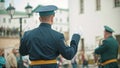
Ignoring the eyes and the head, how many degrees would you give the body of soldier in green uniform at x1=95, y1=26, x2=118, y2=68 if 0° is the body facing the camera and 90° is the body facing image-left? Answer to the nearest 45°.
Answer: approximately 135°

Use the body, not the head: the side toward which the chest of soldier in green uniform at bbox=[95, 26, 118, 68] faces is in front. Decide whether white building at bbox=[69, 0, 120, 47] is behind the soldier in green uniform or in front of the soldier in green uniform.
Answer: in front

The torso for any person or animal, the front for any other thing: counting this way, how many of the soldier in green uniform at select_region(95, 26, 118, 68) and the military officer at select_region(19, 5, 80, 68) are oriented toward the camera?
0

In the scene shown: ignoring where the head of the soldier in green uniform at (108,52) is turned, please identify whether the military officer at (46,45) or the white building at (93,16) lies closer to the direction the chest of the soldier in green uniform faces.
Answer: the white building

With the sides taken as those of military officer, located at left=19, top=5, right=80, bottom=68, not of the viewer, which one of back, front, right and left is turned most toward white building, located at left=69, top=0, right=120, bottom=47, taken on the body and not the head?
front

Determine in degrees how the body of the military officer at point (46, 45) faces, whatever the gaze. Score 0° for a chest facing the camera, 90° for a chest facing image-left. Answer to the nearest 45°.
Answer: approximately 180°
